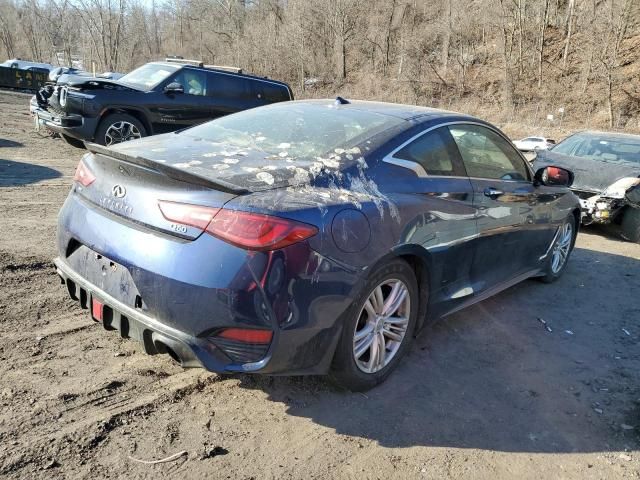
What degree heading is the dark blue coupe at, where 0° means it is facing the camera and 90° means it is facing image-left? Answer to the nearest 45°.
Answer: approximately 225°

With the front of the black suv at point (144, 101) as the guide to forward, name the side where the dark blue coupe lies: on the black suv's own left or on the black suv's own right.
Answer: on the black suv's own left

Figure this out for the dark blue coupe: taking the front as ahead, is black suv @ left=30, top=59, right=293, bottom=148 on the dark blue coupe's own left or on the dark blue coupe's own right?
on the dark blue coupe's own left

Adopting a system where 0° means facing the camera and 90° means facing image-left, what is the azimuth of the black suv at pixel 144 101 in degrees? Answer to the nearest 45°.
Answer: approximately 45°

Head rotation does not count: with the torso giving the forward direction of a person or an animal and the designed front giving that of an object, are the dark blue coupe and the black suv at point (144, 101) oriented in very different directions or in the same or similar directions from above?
very different directions
